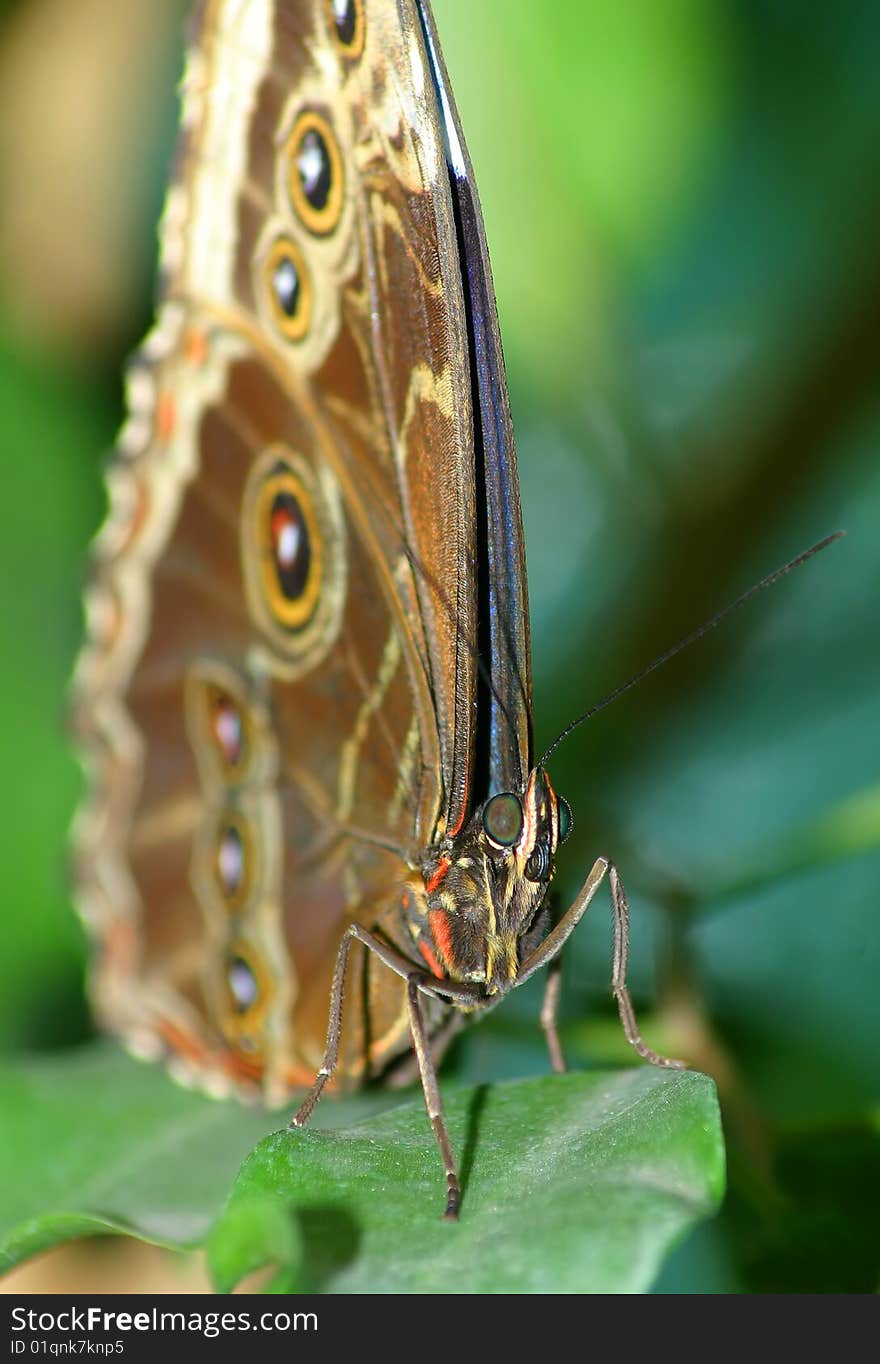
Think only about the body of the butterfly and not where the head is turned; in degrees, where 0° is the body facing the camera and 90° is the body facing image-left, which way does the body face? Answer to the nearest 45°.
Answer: approximately 315°
